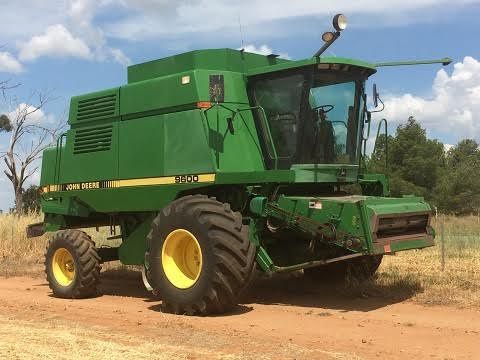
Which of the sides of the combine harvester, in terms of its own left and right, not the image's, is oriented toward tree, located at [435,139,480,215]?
left

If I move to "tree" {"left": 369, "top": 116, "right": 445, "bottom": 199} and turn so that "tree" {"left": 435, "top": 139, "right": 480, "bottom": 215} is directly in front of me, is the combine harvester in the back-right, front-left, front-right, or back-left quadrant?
back-right

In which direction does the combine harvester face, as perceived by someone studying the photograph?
facing the viewer and to the right of the viewer

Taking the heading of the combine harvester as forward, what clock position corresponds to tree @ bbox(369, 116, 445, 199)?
The tree is roughly at 8 o'clock from the combine harvester.

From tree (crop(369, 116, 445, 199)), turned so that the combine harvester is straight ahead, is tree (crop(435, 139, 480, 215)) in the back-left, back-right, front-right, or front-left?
back-left
